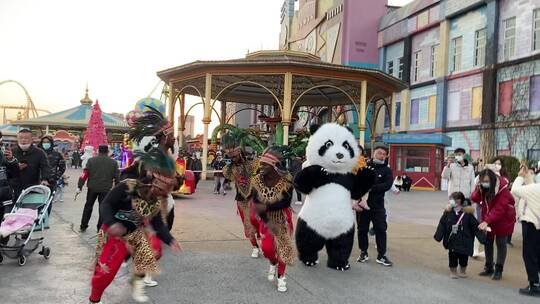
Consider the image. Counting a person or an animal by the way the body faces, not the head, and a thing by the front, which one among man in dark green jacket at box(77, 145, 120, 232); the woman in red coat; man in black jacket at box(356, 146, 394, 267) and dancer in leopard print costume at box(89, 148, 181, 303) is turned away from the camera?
man in dark green jacket at box(77, 145, 120, 232)

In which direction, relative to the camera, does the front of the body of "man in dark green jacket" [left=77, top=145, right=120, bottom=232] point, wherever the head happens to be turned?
away from the camera

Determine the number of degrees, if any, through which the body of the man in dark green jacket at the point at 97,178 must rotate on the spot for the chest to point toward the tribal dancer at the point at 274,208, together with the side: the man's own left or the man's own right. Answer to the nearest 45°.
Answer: approximately 135° to the man's own right

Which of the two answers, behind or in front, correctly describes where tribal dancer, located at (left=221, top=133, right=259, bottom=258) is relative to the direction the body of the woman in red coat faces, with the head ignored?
in front

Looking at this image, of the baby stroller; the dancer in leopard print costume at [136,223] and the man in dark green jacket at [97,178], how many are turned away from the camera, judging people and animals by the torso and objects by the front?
1

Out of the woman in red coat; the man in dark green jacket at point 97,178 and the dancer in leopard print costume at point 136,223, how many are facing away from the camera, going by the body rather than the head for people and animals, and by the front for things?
1

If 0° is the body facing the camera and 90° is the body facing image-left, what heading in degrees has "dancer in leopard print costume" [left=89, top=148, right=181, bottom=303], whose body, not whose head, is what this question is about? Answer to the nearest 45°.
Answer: approximately 315°

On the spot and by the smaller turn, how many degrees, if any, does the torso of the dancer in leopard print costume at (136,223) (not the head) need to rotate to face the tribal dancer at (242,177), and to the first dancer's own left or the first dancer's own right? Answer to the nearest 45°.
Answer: approximately 90° to the first dancer's own left

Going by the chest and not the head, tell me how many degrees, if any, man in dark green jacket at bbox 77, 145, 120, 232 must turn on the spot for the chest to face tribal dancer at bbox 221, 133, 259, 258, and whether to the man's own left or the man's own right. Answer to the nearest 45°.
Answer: approximately 135° to the man's own right

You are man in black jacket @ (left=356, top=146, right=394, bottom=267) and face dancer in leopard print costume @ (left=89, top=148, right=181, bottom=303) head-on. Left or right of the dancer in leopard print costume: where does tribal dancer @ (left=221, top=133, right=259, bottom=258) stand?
right
